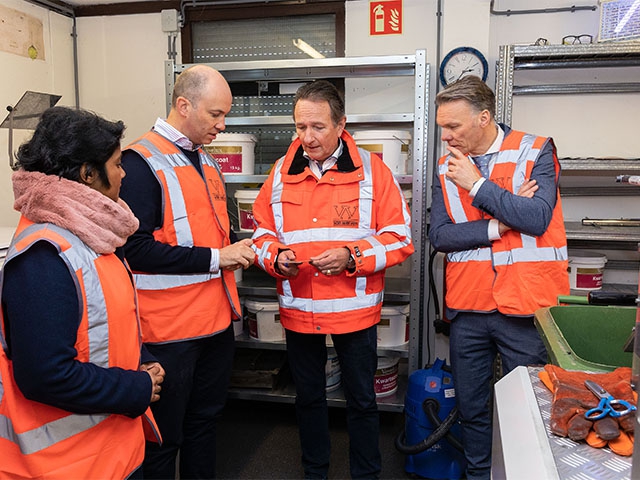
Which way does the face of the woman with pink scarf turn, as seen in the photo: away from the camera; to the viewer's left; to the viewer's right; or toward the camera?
to the viewer's right

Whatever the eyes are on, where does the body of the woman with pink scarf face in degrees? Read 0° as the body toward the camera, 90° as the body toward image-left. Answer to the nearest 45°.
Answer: approximately 270°

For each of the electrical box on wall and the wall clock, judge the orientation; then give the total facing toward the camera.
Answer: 2

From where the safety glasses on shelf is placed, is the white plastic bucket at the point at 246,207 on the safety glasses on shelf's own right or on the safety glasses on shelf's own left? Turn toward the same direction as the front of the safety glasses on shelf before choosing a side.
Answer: on the safety glasses on shelf's own right
